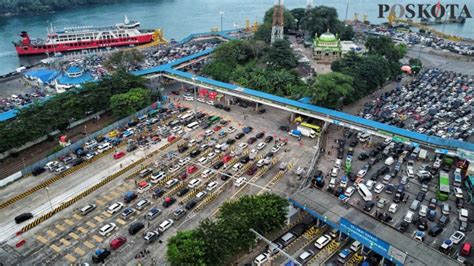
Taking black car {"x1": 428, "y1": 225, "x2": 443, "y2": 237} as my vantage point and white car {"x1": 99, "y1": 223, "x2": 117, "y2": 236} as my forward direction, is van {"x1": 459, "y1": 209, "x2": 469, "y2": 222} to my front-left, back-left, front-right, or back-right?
back-right

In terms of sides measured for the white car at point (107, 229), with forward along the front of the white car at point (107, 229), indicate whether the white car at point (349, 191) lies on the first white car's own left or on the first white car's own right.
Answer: on the first white car's own right

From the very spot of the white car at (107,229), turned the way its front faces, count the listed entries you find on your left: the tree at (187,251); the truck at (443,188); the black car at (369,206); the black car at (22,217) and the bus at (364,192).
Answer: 1

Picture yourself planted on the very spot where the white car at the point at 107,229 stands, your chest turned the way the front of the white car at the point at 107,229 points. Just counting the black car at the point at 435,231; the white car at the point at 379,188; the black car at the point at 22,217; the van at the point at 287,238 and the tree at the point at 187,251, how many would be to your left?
1

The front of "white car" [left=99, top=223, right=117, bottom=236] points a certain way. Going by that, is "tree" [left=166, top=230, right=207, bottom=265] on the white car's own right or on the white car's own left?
on the white car's own right
